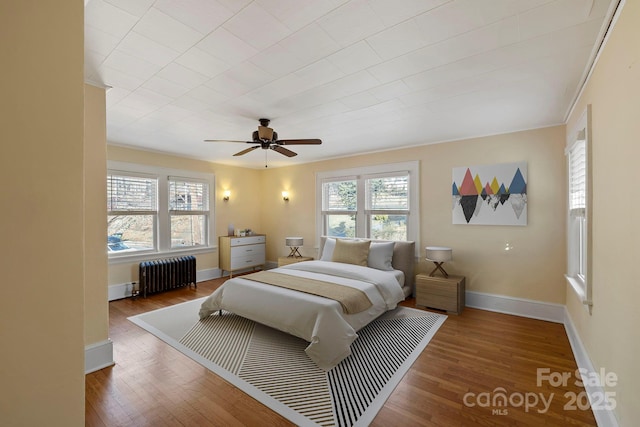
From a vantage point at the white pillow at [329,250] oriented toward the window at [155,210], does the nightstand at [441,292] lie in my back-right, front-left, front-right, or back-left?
back-left

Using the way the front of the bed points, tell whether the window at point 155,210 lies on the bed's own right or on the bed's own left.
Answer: on the bed's own right

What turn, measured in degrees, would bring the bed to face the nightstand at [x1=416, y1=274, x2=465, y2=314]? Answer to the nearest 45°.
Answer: approximately 135° to its left

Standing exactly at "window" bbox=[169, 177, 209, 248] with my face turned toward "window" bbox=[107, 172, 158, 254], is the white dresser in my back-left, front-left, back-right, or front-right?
back-left

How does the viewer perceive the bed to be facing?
facing the viewer and to the left of the viewer

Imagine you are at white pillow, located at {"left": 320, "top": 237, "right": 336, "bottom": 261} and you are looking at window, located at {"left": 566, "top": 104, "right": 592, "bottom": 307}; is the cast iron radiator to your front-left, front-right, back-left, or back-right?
back-right

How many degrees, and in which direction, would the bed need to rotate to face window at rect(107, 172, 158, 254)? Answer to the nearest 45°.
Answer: approximately 90° to its right

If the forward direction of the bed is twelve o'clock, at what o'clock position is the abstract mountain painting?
The abstract mountain painting is roughly at 7 o'clock from the bed.

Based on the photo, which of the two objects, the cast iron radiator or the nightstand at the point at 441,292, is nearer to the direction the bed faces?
the cast iron radiator

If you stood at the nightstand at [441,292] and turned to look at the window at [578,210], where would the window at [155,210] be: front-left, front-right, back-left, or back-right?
back-right

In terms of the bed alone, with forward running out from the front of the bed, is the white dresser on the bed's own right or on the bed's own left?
on the bed's own right
